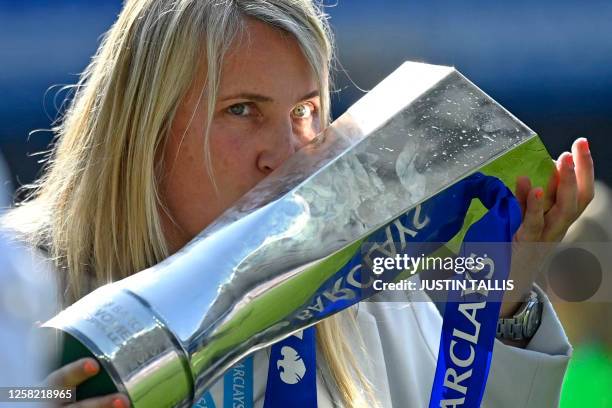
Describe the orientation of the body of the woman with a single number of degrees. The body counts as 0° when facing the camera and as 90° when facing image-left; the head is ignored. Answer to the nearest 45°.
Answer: approximately 315°
